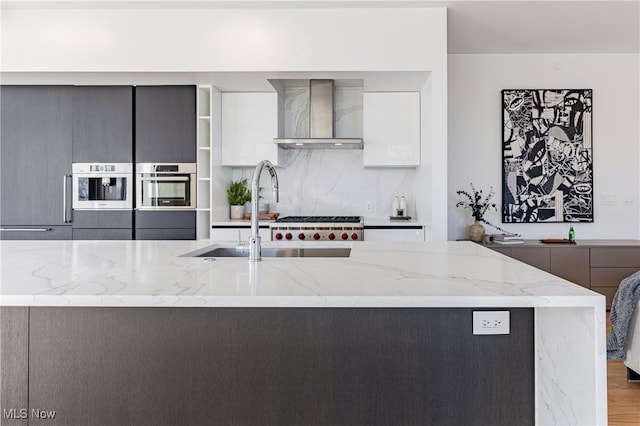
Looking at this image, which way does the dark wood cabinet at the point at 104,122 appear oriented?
toward the camera

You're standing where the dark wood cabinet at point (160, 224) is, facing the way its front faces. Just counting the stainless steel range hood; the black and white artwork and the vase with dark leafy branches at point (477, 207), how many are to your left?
3

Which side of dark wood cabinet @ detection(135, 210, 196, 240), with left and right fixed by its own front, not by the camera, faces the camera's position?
front

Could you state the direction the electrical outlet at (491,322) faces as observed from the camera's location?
facing the viewer

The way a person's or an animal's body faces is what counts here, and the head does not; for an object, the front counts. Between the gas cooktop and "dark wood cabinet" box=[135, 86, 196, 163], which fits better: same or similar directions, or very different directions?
same or similar directions

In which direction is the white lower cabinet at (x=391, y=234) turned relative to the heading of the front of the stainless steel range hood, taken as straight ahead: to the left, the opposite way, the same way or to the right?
the same way

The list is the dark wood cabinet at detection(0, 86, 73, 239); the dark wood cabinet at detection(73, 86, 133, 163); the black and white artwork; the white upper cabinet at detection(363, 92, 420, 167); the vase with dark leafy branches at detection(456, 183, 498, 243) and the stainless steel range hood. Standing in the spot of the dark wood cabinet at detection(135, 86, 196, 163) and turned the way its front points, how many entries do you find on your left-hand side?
4

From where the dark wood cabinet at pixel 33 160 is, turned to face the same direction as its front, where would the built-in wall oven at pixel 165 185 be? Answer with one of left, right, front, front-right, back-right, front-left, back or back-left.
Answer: front-left

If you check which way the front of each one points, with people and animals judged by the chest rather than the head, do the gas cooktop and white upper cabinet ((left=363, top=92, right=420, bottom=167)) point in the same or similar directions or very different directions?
same or similar directions

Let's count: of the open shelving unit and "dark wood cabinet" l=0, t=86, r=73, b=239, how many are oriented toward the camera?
2

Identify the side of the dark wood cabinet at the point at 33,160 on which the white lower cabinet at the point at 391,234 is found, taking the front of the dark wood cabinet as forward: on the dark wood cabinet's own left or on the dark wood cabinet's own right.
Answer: on the dark wood cabinet's own left

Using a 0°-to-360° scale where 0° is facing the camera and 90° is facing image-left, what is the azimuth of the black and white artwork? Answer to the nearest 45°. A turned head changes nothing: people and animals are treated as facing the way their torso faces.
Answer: approximately 0°

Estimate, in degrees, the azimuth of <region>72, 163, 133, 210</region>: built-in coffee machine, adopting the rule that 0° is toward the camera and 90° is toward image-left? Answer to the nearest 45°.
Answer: approximately 0°
